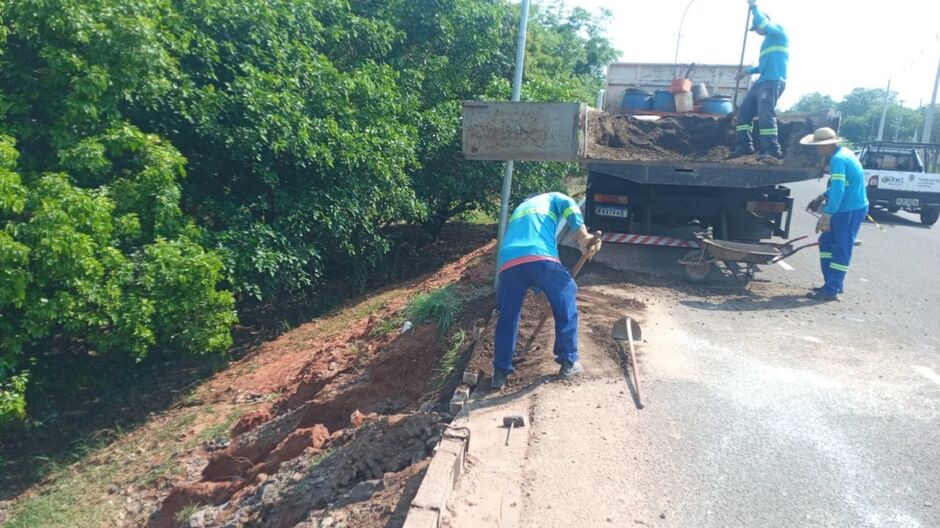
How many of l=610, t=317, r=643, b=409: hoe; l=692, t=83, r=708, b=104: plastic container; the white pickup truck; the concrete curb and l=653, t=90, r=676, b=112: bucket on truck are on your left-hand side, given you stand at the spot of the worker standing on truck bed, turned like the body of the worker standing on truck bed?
2

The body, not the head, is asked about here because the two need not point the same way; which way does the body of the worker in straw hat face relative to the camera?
to the viewer's left

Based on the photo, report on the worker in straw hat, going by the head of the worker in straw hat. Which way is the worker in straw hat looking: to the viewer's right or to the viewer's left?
to the viewer's left

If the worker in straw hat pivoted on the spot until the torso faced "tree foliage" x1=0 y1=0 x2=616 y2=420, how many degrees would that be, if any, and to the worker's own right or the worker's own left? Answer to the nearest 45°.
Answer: approximately 45° to the worker's own left

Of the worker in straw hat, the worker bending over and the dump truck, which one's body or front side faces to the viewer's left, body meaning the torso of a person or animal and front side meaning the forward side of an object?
the worker in straw hat

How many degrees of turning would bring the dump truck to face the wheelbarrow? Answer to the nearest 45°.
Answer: approximately 135° to its right

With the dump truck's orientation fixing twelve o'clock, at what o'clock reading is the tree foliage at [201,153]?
The tree foliage is roughly at 8 o'clock from the dump truck.

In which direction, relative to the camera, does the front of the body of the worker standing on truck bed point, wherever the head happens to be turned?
to the viewer's left

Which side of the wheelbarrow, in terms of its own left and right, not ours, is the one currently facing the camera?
left

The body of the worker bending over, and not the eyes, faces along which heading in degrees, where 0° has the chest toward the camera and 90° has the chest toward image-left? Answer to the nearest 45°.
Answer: approximately 225°

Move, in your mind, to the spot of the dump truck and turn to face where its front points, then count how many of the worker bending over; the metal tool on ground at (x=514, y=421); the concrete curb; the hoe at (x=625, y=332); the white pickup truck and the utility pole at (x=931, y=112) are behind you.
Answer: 4

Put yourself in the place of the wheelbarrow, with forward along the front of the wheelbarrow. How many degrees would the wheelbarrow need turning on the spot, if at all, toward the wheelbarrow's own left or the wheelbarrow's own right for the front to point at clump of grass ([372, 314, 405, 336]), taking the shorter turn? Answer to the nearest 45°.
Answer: approximately 45° to the wheelbarrow's own left

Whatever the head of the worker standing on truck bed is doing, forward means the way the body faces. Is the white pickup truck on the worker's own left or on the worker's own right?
on the worker's own right

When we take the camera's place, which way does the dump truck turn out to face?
facing away from the viewer
